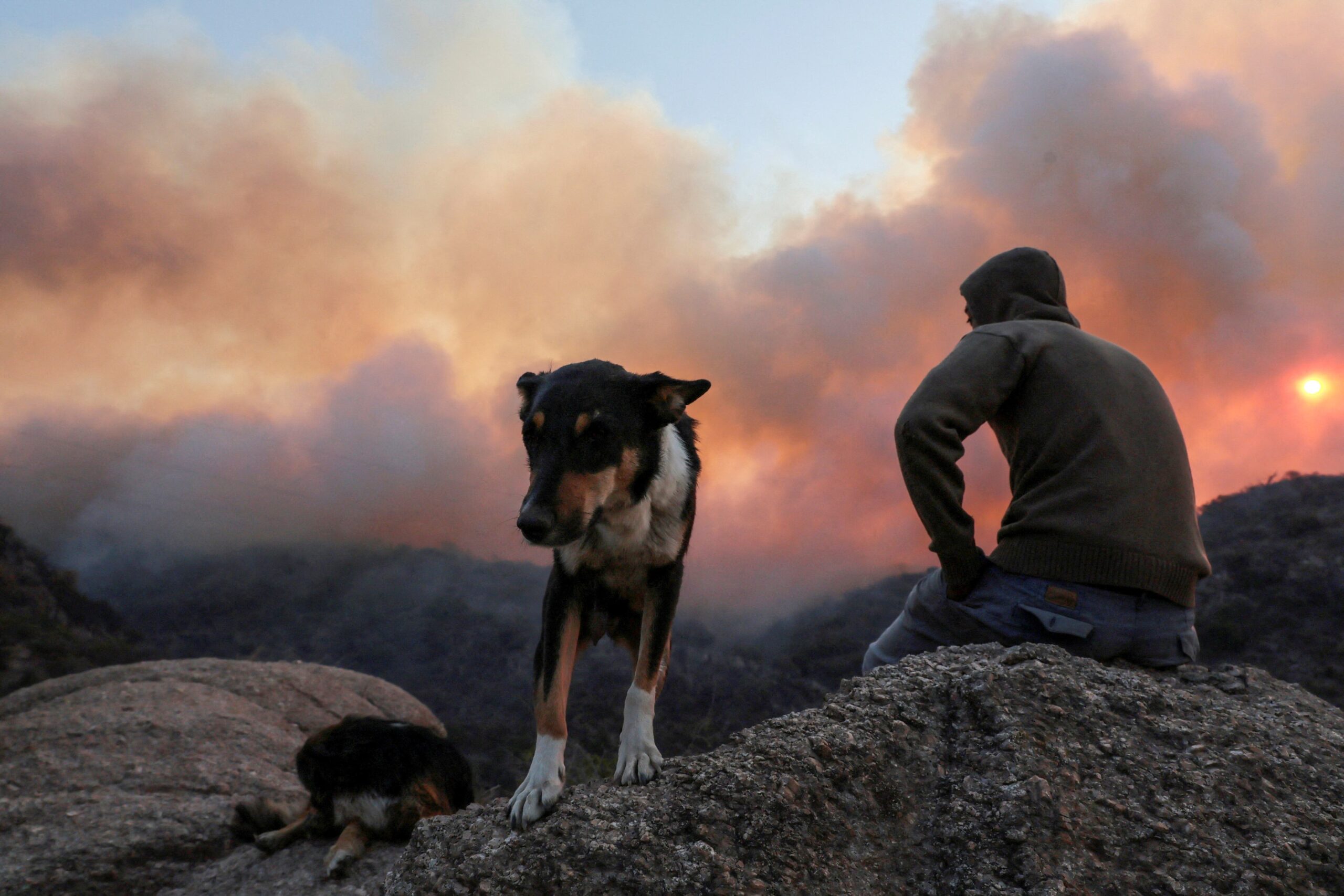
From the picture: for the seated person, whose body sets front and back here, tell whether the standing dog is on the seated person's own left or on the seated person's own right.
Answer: on the seated person's own left

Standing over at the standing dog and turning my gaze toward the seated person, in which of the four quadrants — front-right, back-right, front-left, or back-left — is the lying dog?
back-left

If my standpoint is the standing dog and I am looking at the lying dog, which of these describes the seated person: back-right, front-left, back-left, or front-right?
back-right

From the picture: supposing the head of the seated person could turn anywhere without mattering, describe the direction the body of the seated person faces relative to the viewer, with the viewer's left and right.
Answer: facing away from the viewer and to the left of the viewer

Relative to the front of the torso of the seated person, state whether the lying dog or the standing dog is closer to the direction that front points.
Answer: the lying dog

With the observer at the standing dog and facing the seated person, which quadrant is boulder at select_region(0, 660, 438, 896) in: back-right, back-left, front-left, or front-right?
back-left
